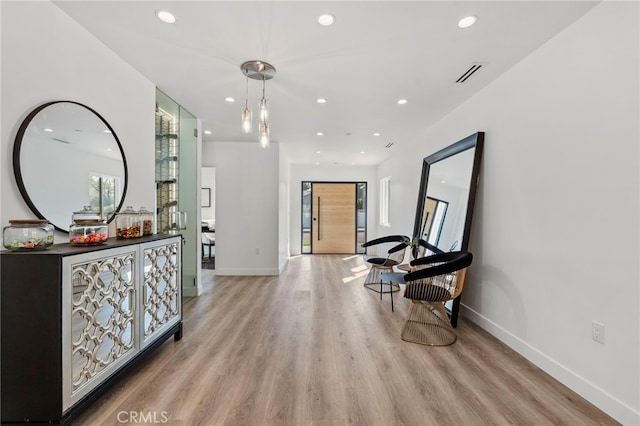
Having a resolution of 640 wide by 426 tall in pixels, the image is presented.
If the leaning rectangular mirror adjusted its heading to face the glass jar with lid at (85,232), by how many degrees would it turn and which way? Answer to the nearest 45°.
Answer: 0° — it already faces it

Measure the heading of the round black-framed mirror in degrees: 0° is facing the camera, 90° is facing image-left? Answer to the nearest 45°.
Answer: approximately 315°

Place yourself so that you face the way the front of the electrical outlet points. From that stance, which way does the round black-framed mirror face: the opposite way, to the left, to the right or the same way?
the opposite way

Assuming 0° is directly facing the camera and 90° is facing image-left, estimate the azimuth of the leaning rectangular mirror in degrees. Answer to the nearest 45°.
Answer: approximately 45°

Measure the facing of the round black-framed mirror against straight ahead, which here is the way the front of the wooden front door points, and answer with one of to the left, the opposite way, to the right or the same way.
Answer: to the left

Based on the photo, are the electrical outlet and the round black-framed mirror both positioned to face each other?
yes

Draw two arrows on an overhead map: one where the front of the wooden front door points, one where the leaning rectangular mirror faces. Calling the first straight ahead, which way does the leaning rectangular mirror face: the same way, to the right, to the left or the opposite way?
to the right

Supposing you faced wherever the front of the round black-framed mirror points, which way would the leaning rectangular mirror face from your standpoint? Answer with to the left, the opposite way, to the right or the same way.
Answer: the opposite way

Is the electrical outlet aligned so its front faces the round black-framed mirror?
yes
